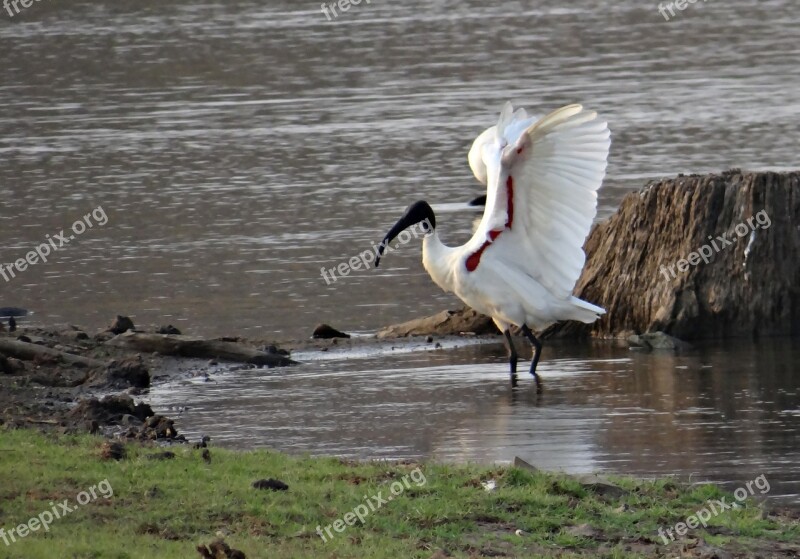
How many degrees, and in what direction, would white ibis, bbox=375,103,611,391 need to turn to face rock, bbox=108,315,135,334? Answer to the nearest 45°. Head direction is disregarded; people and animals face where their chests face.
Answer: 0° — it already faces it

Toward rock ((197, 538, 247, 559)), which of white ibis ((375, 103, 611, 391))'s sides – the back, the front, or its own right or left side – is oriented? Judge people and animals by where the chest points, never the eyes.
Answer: left

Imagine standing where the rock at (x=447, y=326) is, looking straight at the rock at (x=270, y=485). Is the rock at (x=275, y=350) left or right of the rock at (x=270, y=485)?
right

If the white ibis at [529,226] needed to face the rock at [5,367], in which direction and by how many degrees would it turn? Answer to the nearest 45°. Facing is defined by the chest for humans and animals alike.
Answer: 0° — it already faces it

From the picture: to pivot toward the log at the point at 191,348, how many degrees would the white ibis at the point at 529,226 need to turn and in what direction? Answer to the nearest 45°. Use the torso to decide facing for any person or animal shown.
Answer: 0° — it already faces it

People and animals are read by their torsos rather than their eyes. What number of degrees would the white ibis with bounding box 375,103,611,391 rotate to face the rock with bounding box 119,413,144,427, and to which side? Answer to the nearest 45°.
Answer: approximately 45° to its left

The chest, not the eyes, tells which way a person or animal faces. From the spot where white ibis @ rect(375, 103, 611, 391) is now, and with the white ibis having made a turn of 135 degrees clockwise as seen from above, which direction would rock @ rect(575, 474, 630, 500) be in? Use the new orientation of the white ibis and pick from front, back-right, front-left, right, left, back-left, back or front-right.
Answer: back-right

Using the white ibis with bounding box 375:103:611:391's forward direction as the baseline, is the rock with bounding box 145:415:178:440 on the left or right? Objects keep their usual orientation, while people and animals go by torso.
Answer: on its left

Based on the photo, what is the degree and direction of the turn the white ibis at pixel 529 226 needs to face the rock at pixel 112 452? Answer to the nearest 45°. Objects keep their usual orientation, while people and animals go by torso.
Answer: approximately 45° to its left

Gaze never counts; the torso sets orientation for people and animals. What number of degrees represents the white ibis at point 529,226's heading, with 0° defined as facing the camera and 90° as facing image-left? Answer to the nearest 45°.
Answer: approximately 90°

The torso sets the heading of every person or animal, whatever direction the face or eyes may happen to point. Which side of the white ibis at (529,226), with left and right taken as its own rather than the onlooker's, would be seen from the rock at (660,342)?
back

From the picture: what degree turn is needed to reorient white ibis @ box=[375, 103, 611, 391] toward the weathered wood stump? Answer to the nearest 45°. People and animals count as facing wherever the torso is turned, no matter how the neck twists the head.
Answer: approximately 135° to its right
